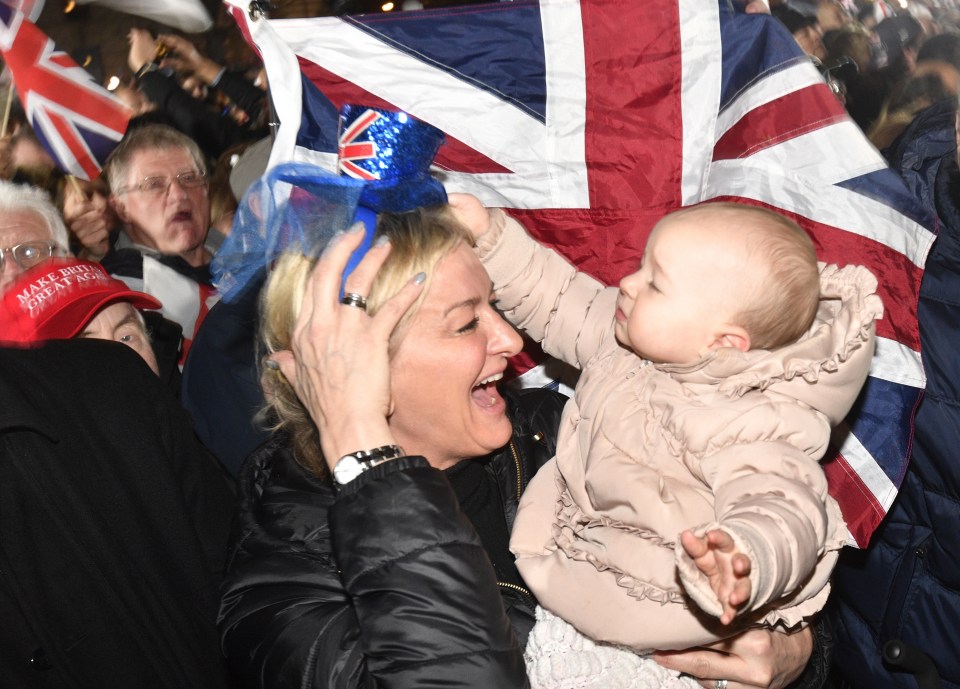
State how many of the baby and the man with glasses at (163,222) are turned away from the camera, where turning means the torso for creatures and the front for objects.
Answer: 0

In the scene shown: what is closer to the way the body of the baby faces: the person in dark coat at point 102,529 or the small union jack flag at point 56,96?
the person in dark coat

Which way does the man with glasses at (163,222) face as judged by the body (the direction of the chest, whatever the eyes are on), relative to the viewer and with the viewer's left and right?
facing the viewer and to the right of the viewer

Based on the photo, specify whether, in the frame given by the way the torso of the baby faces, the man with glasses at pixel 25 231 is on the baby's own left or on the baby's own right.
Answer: on the baby's own right

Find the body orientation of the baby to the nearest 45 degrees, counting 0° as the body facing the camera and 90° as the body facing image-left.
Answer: approximately 45°

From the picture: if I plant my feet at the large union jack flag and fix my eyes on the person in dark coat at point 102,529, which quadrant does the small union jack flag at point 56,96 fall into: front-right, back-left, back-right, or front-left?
front-right

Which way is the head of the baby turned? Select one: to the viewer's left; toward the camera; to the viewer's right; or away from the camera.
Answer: to the viewer's left

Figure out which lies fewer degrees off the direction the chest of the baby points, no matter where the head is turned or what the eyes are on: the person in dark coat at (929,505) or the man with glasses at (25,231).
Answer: the man with glasses

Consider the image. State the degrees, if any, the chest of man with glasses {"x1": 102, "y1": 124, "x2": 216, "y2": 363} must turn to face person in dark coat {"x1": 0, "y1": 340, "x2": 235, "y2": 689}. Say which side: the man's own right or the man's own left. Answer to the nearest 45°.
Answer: approximately 45° to the man's own right

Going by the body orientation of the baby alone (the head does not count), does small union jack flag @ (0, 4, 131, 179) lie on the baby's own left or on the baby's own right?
on the baby's own right

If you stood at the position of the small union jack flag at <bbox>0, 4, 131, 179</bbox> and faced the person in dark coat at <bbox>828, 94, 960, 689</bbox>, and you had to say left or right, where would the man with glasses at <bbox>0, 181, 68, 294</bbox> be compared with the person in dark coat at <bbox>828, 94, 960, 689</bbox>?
right

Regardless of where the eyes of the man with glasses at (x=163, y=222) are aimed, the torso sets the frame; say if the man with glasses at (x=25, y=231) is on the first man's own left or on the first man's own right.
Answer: on the first man's own right
